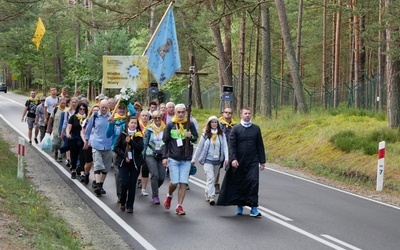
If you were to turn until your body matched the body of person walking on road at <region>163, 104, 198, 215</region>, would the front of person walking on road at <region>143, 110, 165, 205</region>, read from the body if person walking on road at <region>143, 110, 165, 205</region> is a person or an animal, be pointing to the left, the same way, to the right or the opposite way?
the same way

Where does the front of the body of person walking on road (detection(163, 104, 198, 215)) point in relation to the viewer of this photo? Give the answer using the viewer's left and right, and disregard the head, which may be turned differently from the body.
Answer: facing the viewer

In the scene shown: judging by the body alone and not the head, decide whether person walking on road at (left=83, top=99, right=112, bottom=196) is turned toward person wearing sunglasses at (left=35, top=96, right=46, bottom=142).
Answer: no

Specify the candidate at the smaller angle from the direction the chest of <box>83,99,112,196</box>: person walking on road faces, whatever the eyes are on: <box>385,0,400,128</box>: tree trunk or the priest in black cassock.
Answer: the priest in black cassock

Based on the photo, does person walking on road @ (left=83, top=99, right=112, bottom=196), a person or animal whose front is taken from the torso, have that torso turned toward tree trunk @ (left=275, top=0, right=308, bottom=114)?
no

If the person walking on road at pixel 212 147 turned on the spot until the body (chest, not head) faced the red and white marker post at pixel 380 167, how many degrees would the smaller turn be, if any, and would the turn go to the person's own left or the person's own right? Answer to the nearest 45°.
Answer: approximately 135° to the person's own left

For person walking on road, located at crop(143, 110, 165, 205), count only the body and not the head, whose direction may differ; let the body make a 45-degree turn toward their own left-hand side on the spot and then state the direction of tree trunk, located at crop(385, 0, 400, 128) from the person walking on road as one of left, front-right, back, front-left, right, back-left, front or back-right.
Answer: left

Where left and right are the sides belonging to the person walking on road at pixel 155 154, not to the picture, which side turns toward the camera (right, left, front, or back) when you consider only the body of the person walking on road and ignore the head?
front

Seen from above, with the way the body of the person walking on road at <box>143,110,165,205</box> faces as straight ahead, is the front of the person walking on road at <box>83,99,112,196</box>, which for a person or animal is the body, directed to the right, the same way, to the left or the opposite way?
the same way

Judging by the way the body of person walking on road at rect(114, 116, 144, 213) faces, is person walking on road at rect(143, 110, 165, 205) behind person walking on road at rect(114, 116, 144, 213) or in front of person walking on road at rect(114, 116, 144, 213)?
behind

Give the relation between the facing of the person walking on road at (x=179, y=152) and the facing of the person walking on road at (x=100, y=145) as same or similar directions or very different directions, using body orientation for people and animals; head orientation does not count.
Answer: same or similar directions

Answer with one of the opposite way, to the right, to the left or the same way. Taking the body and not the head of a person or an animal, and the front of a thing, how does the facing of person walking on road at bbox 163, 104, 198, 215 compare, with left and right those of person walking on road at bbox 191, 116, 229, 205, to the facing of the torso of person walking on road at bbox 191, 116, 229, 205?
the same way

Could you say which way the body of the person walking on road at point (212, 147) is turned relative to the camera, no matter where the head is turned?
toward the camera

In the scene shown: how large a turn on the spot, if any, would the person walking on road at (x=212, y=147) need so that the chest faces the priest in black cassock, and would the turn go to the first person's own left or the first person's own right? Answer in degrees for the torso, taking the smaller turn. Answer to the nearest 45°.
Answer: approximately 45° to the first person's own left

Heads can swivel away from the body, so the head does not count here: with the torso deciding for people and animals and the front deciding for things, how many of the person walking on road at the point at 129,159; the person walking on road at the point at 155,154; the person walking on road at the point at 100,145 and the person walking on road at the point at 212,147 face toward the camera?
4

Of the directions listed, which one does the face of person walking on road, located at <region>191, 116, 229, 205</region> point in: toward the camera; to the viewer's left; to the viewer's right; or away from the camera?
toward the camera

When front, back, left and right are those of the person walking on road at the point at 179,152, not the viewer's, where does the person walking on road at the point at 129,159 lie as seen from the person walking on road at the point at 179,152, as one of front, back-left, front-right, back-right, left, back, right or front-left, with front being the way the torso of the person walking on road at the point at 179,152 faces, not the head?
right
